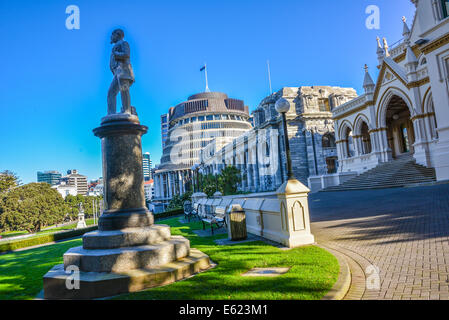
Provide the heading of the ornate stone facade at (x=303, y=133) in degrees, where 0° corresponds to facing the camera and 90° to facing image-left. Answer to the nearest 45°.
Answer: approximately 45°

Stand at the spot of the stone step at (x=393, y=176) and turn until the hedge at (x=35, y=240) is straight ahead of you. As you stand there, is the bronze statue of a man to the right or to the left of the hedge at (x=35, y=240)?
left

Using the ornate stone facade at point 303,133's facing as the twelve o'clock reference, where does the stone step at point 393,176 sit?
The stone step is roughly at 10 o'clock from the ornate stone facade.

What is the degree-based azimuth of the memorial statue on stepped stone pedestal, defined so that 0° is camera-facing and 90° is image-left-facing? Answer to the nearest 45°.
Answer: approximately 90°

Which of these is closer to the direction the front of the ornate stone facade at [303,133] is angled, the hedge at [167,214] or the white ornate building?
the hedge
